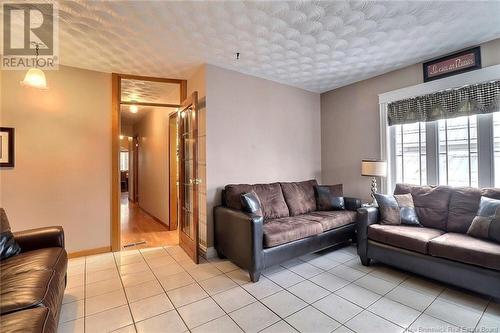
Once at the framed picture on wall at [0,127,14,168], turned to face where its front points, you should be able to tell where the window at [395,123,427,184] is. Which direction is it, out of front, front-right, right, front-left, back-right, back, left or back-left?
front-left

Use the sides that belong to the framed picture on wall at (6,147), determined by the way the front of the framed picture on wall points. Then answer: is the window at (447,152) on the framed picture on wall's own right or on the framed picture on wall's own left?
on the framed picture on wall's own left

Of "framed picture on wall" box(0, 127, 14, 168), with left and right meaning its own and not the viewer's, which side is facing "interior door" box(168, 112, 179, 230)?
left

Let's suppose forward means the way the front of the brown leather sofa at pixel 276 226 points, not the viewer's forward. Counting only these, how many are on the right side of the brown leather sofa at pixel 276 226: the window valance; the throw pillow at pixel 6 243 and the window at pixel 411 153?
1

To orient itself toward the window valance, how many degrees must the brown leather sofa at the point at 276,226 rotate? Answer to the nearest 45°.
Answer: approximately 45° to its left

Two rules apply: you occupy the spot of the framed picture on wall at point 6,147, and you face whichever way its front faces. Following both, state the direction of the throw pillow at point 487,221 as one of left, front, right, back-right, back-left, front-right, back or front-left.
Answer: front-left

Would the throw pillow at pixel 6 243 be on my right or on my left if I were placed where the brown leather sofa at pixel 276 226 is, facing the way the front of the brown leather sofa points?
on my right

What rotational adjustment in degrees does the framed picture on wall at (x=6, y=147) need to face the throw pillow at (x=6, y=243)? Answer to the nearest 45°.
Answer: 0° — it already faces it

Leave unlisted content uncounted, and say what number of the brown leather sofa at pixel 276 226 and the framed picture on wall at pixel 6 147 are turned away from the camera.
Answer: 0
